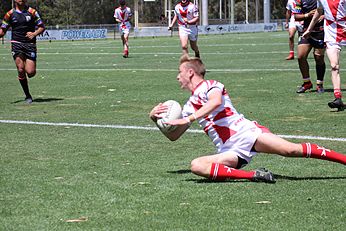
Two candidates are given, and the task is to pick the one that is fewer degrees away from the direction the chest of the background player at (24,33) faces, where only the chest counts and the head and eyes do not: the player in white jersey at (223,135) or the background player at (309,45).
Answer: the player in white jersey

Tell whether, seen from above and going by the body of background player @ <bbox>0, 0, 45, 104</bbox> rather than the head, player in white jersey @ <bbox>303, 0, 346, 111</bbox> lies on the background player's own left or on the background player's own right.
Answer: on the background player's own left

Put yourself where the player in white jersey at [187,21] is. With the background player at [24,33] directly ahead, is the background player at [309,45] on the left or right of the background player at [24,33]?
left

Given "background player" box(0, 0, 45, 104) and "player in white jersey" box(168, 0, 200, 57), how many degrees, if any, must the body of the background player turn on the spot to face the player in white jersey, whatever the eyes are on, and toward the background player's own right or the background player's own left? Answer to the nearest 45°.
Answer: approximately 135° to the background player's own left

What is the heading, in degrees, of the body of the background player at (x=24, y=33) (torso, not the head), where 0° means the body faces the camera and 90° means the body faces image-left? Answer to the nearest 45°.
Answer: approximately 0°

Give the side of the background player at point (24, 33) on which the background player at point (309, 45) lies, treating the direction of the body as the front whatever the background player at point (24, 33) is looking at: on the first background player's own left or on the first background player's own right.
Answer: on the first background player's own left

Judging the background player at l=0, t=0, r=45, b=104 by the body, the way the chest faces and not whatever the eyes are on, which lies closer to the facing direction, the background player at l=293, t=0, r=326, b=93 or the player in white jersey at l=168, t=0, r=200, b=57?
the background player

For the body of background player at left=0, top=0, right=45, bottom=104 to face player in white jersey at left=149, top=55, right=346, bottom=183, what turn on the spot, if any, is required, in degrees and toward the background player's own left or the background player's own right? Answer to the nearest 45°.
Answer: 0° — they already face them
